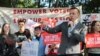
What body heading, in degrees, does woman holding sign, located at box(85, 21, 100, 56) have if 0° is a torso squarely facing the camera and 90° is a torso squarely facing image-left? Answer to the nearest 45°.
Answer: approximately 0°
